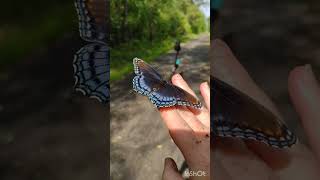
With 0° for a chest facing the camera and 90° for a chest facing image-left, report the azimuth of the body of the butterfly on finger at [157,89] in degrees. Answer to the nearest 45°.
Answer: approximately 225°
